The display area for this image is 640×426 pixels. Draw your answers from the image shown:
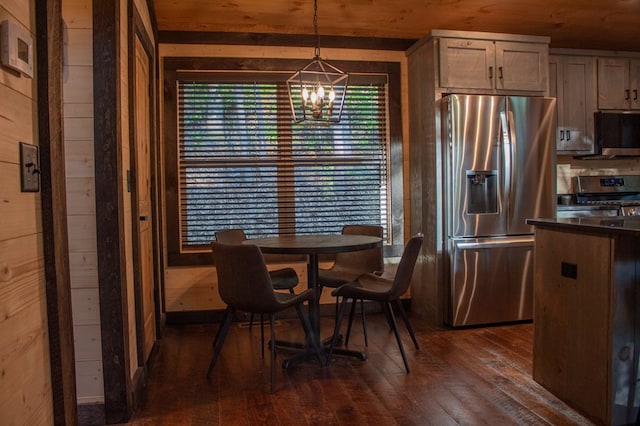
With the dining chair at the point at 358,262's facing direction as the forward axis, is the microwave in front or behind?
behind

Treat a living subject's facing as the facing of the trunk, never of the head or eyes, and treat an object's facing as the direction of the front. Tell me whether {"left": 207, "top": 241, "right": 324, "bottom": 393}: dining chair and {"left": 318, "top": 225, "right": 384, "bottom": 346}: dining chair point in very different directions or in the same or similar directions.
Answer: very different directions

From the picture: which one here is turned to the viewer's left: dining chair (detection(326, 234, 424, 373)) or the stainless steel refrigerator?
the dining chair

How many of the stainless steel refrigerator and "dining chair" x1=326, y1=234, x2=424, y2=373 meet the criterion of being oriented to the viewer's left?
1

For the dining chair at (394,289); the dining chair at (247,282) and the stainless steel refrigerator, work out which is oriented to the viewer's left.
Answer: the dining chair at (394,289)

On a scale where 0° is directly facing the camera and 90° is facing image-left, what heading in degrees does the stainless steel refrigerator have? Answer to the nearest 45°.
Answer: approximately 315°

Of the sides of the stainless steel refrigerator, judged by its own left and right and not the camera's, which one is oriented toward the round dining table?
right

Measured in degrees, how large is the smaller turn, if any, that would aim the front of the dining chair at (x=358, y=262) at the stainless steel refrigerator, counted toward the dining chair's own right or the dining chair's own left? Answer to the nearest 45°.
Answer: approximately 135° to the dining chair's own left

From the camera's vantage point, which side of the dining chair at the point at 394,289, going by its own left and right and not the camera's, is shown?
left

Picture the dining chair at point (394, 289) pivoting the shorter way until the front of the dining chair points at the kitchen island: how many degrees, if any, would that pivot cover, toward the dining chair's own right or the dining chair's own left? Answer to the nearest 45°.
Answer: approximately 135° to the dining chair's own left

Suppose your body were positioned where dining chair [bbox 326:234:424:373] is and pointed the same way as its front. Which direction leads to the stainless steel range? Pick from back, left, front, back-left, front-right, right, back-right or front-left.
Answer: back-right

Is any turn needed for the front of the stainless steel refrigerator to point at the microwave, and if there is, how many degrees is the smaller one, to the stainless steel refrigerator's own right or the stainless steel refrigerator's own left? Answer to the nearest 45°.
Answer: approximately 90° to the stainless steel refrigerator's own left

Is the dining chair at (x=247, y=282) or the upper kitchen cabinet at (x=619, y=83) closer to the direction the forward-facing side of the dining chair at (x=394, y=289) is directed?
the dining chair
